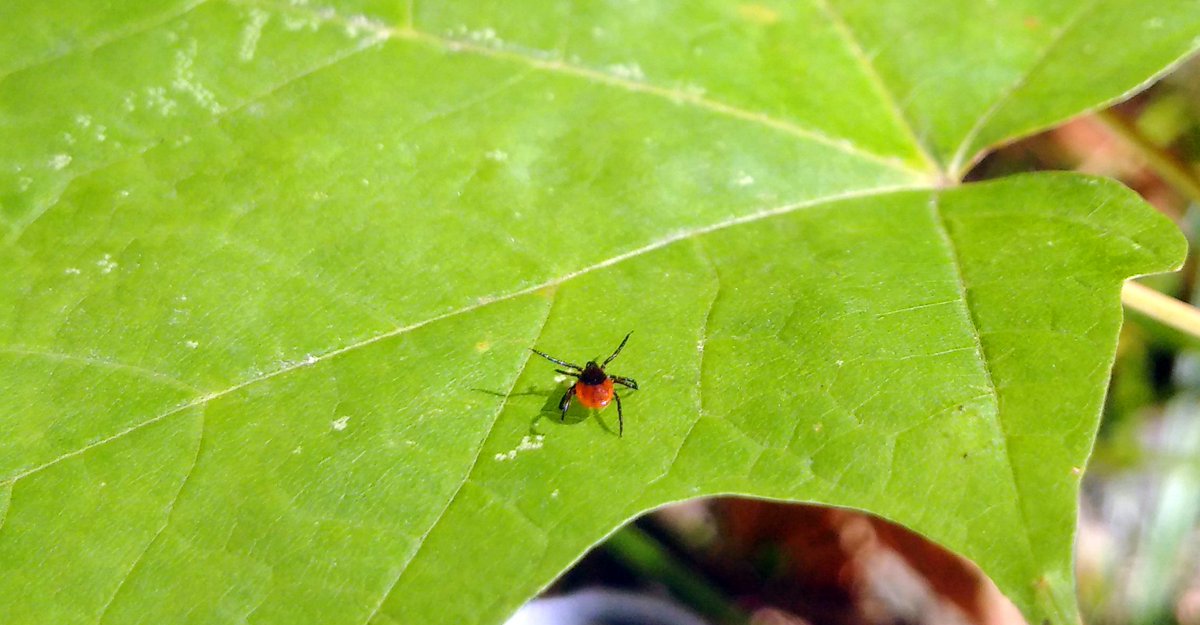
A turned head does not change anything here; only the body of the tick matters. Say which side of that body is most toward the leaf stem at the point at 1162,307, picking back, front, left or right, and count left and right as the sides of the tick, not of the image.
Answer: right

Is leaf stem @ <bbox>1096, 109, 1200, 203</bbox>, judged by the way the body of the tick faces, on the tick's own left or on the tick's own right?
on the tick's own right

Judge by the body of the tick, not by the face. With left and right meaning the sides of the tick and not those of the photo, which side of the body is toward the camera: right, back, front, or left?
back
